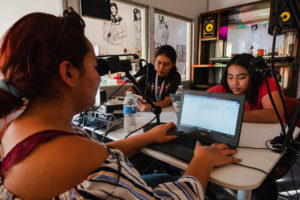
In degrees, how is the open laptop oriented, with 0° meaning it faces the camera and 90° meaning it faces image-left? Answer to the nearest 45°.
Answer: approximately 45°

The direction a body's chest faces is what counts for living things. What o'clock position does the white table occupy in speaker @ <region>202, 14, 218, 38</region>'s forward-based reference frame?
The white table is roughly at 12 o'clock from the speaker.

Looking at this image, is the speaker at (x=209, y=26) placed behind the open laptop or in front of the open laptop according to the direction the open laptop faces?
behind

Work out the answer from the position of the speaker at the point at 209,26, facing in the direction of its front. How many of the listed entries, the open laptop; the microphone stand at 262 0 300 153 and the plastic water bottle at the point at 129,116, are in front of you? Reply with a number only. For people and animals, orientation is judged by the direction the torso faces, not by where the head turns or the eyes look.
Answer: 3

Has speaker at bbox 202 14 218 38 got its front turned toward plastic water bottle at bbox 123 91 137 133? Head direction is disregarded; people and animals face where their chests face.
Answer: yes

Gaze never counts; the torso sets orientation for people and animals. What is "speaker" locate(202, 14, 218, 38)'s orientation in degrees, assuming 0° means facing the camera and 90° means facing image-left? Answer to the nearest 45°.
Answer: approximately 0°
